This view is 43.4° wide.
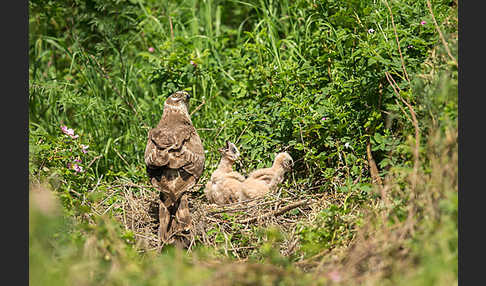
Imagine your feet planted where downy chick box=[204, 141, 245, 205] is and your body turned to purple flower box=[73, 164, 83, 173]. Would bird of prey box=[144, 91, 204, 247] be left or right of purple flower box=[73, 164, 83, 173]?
left

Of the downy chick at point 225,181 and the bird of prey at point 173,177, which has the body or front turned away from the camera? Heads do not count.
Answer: the bird of prey

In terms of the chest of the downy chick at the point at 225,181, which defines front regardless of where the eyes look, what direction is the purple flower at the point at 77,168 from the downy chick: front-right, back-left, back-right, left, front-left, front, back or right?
front-right

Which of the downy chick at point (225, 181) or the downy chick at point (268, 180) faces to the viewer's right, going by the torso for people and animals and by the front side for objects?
the downy chick at point (268, 180)

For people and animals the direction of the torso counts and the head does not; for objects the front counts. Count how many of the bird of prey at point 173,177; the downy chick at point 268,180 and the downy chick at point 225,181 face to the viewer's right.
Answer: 1

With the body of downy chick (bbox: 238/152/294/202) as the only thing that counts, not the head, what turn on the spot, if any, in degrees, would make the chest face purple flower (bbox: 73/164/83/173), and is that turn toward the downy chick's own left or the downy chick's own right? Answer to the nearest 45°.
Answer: approximately 180°

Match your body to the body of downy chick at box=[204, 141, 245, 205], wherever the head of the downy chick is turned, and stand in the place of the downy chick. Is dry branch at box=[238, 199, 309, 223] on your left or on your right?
on your left

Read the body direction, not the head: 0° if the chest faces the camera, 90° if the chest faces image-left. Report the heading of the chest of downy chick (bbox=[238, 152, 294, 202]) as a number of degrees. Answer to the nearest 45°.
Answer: approximately 270°

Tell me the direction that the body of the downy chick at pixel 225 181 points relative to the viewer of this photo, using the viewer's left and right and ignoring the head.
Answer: facing the viewer and to the left of the viewer

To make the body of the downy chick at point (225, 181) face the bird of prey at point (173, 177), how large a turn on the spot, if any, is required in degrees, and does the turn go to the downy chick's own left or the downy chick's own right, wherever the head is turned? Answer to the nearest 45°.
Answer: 0° — it already faces it

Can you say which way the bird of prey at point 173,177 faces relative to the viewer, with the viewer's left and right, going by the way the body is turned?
facing away from the viewer
